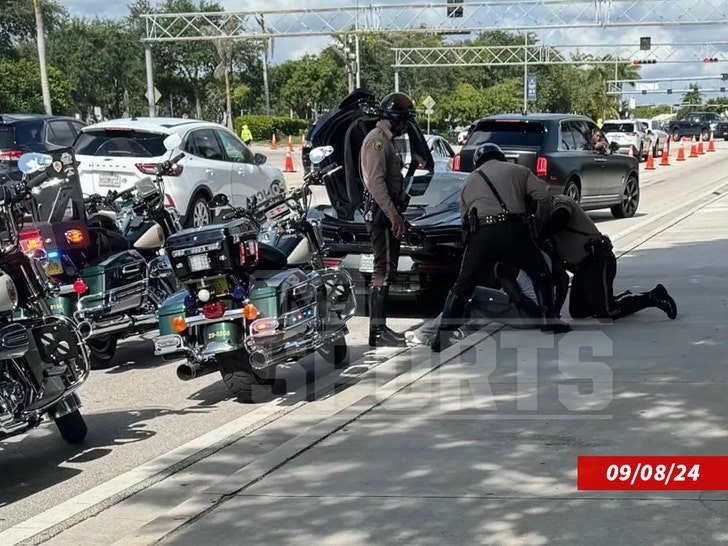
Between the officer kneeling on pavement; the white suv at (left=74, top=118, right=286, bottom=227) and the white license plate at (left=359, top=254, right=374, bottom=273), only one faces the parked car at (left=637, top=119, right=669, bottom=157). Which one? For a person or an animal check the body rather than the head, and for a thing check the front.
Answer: the white suv

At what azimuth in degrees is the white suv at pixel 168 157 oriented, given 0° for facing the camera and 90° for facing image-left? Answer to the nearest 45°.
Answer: approximately 225°

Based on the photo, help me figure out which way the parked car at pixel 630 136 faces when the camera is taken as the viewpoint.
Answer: facing away from the viewer and to the right of the viewer

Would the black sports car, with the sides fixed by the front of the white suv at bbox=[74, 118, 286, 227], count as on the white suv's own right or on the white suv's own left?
on the white suv's own right

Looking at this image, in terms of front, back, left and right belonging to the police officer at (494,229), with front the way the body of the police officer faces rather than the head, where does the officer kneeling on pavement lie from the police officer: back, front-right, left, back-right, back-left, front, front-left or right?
front-right

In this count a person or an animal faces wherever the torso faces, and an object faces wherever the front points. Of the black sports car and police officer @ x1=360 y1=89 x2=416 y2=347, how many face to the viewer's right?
1

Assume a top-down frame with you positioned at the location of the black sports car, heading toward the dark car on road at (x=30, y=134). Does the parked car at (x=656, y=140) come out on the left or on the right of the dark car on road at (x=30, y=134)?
right

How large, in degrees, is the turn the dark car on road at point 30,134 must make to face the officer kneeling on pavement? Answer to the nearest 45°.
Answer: approximately 135° to its right

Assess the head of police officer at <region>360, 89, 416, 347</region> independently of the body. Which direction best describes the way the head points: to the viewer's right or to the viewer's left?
to the viewer's right

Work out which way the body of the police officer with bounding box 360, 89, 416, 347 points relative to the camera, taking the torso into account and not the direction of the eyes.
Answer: to the viewer's right

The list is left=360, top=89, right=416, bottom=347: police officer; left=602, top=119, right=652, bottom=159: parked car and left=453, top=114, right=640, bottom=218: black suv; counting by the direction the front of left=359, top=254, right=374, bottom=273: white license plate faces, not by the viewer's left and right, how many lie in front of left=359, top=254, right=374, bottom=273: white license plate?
1

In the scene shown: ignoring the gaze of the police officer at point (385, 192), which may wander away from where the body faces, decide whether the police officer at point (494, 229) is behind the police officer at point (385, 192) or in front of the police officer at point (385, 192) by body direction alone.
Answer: in front

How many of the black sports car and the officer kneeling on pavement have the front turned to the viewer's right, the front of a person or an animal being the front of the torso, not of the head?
0
